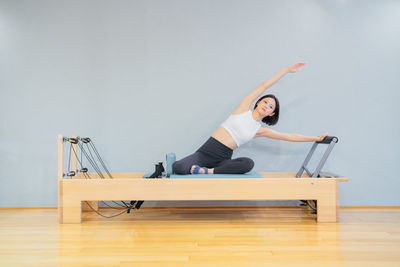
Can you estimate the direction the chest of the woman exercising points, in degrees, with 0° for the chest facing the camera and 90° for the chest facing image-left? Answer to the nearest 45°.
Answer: approximately 0°
